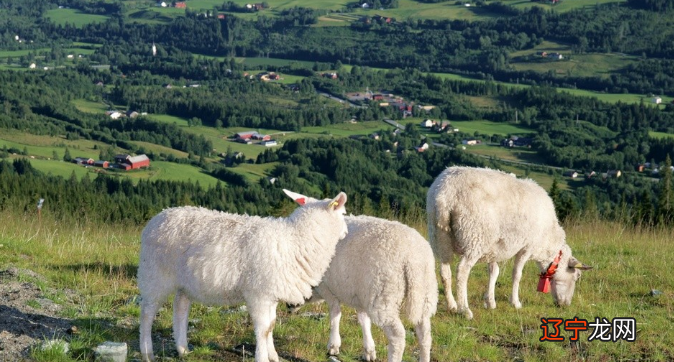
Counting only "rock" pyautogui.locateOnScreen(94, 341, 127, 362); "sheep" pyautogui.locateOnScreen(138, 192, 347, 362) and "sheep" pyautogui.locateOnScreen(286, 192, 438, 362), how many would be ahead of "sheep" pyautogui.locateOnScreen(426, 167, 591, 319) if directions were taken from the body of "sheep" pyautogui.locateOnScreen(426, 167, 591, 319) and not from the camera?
0

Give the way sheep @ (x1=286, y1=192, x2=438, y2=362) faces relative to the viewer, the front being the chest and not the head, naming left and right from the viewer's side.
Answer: facing away from the viewer and to the left of the viewer

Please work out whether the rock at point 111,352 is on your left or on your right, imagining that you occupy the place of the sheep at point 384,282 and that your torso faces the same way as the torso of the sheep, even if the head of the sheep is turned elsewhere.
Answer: on your left

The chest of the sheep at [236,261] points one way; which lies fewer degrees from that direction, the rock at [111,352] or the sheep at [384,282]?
the sheep

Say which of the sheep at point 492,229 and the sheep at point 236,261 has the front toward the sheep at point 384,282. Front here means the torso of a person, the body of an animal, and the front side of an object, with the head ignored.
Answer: the sheep at point 236,261

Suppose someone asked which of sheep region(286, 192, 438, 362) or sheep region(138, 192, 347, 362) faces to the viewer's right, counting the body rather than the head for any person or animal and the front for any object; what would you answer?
sheep region(138, 192, 347, 362)

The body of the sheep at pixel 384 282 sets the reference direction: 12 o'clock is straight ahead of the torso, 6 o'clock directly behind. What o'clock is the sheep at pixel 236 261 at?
the sheep at pixel 236 261 is roughly at 10 o'clock from the sheep at pixel 384 282.

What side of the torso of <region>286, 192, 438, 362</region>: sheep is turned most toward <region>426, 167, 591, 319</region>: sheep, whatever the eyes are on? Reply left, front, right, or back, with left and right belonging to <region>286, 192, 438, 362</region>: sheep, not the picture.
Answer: right

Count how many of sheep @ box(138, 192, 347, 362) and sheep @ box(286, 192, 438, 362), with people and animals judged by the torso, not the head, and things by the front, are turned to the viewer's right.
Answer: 1

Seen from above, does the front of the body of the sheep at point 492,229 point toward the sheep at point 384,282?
no

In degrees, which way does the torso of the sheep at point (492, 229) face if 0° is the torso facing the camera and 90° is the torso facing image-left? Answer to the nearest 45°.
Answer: approximately 225°

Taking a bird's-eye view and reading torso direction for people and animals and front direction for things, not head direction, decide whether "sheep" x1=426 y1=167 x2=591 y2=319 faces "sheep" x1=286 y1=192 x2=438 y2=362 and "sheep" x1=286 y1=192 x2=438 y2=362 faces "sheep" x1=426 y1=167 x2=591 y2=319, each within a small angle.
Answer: no

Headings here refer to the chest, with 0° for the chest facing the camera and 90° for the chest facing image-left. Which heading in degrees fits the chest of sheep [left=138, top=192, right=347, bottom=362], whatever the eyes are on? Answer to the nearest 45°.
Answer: approximately 270°

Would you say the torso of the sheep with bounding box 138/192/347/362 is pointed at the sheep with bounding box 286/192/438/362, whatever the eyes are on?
yes

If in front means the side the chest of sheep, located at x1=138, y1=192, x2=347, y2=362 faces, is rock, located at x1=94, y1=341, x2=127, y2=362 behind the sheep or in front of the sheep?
behind
